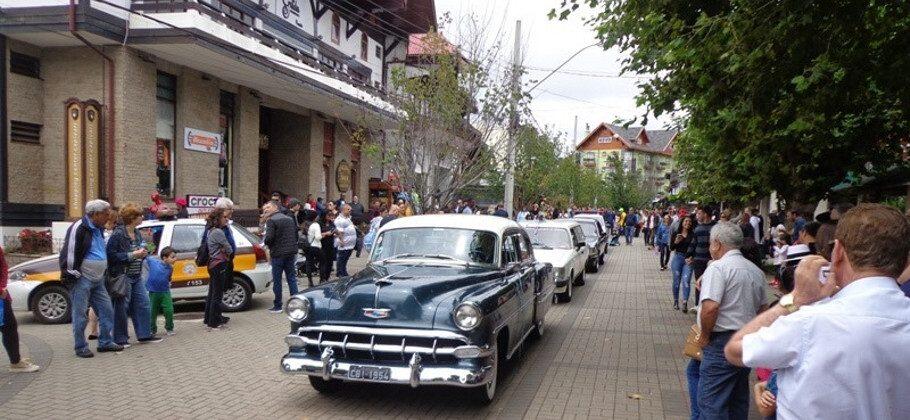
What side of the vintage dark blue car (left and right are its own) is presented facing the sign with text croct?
right

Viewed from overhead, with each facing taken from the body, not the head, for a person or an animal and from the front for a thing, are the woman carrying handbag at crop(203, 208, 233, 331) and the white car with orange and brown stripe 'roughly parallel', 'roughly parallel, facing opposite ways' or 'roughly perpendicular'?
roughly parallel, facing opposite ways

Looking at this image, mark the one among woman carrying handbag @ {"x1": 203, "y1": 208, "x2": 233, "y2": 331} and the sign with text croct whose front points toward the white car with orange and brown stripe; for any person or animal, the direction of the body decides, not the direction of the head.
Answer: the sign with text croct

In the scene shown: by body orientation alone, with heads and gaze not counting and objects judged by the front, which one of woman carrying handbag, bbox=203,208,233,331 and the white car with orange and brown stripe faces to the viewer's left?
the white car with orange and brown stripe

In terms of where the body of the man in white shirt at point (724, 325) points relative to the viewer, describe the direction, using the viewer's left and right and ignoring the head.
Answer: facing away from the viewer and to the left of the viewer

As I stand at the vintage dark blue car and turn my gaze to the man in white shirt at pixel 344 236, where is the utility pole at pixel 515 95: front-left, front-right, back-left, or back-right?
front-right

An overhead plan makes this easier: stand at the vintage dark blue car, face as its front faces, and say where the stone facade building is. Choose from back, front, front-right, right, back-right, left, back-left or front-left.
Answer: right

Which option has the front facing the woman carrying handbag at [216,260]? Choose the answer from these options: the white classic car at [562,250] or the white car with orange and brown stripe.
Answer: the white classic car

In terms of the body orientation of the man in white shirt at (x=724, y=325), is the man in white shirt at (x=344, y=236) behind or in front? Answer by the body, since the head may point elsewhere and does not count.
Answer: in front

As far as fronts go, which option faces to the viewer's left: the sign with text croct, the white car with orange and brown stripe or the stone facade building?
the white car with orange and brown stripe

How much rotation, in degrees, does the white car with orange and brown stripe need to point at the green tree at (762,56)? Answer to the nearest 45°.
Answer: approximately 135° to its left

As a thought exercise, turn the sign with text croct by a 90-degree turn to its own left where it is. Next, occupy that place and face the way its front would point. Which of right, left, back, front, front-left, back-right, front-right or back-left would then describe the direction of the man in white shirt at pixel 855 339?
right

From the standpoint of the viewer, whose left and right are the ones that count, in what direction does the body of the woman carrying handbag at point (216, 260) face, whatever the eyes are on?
facing to the right of the viewer

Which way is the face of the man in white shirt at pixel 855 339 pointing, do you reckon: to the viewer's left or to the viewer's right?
to the viewer's left
